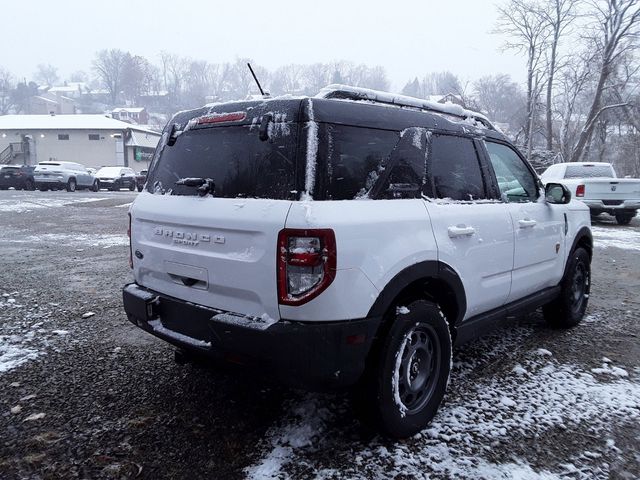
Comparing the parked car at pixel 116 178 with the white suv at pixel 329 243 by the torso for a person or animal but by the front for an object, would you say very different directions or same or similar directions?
very different directions

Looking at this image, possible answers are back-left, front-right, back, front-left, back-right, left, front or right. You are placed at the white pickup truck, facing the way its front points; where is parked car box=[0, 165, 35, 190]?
front-left

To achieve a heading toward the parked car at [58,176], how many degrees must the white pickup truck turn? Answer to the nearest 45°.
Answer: approximately 45° to its left

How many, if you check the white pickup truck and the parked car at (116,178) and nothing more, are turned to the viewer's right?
0

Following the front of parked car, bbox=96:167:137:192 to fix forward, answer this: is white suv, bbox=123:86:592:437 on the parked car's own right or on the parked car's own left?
on the parked car's own left

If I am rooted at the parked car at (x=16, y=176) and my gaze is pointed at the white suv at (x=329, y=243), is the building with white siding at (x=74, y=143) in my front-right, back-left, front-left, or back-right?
back-left

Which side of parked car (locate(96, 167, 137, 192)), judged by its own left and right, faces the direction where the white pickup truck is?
left

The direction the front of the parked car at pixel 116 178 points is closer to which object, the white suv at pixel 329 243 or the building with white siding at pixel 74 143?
the white suv

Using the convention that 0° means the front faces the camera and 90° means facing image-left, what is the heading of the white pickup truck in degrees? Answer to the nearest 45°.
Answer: approximately 135°

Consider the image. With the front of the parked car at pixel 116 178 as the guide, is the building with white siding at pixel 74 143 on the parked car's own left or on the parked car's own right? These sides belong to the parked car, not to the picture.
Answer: on the parked car's own right

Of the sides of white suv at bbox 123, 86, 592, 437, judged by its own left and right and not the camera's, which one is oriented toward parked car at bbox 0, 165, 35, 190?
left

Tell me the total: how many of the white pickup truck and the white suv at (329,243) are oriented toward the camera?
0

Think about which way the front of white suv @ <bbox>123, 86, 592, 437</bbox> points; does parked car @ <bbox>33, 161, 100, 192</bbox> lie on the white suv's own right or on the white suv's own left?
on the white suv's own left

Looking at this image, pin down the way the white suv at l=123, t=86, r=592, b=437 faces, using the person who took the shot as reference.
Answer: facing away from the viewer and to the right of the viewer
